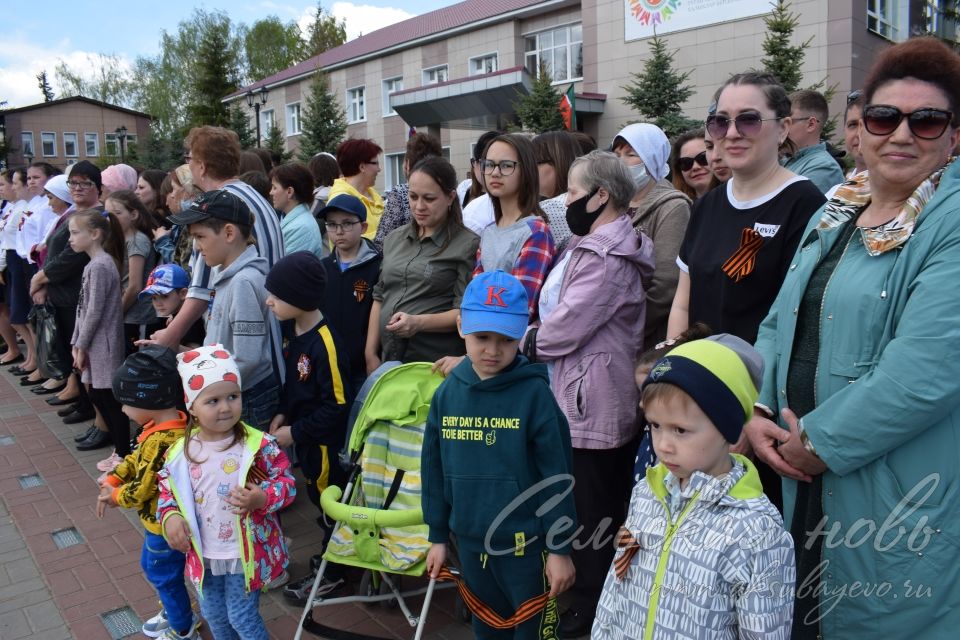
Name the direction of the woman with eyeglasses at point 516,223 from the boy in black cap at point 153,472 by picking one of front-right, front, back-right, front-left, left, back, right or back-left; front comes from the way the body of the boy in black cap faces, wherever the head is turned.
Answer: back

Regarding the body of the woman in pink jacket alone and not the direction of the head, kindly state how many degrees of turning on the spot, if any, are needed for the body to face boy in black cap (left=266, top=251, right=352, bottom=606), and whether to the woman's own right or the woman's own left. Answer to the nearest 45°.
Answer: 0° — they already face them

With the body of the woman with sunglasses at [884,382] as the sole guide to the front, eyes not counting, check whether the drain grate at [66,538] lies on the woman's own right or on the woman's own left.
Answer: on the woman's own right

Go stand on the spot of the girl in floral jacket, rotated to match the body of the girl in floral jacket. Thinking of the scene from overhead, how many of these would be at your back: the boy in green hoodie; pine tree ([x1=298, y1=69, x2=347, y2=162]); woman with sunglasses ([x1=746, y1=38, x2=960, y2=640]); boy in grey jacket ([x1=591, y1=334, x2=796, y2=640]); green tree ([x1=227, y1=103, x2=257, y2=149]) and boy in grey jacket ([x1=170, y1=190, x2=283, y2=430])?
3

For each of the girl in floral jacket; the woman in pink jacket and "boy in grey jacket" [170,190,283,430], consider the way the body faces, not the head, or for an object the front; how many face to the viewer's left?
2

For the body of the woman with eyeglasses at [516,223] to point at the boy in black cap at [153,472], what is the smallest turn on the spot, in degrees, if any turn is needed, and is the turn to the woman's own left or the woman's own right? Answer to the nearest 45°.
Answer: approximately 45° to the woman's own right

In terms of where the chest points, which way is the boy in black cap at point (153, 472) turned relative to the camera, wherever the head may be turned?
to the viewer's left

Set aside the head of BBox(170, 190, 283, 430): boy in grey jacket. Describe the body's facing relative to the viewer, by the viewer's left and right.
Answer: facing to the left of the viewer

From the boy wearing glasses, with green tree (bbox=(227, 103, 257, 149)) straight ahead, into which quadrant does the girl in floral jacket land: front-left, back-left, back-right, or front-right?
back-left

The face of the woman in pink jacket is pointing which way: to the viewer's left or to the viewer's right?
to the viewer's left

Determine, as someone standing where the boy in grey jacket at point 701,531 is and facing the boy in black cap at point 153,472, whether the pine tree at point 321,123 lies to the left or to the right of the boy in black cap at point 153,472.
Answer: right
